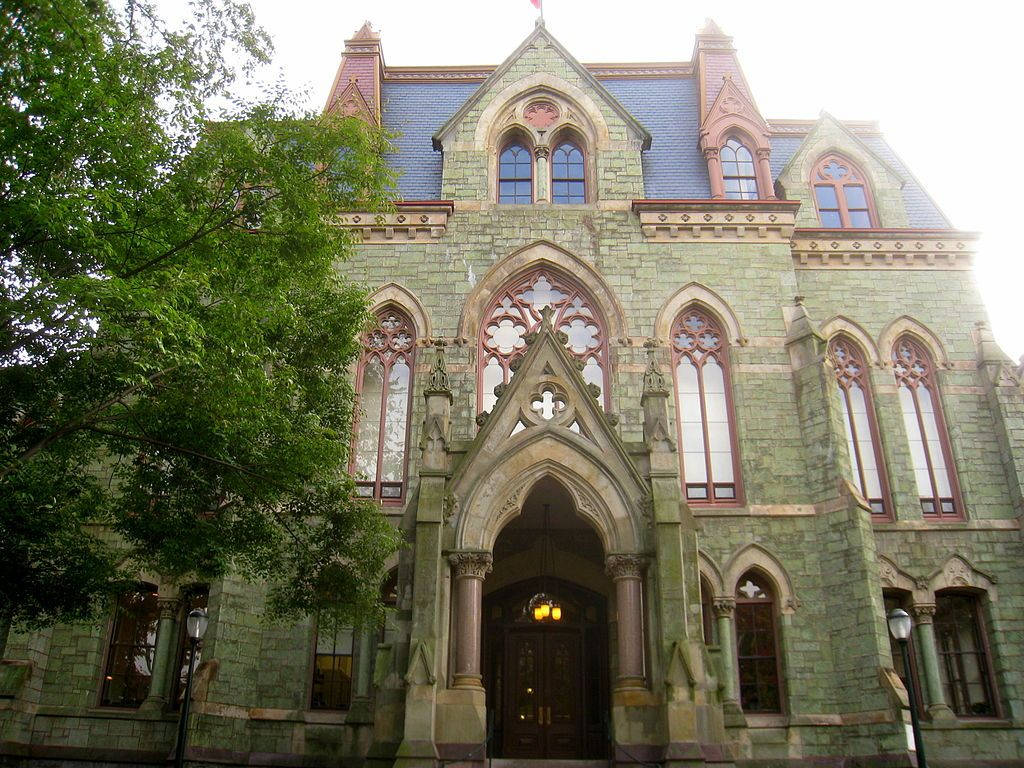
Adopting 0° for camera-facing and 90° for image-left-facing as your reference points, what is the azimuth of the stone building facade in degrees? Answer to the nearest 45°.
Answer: approximately 0°

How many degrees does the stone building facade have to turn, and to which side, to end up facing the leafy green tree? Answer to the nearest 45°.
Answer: approximately 45° to its right
